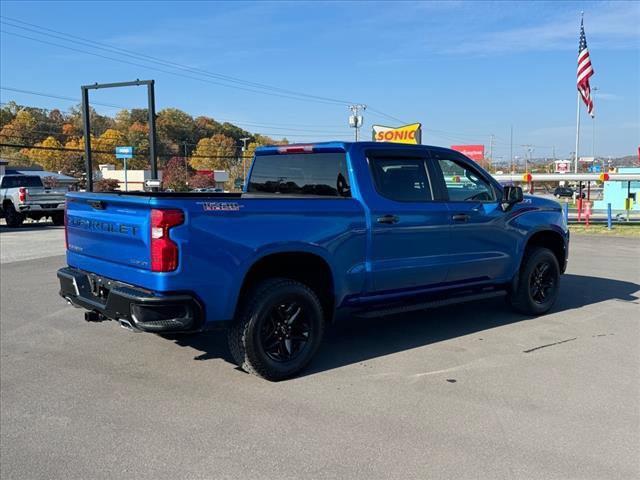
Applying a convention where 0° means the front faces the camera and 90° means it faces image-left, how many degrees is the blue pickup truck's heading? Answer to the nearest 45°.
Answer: approximately 225°

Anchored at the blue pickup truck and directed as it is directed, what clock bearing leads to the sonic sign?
The sonic sign is roughly at 11 o'clock from the blue pickup truck.

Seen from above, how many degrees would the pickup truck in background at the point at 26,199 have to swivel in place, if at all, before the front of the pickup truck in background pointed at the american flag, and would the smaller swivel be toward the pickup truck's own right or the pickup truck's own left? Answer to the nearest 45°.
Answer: approximately 135° to the pickup truck's own right

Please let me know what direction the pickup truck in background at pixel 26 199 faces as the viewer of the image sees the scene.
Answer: facing away from the viewer and to the left of the viewer

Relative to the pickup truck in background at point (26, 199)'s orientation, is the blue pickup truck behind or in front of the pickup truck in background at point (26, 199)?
behind
